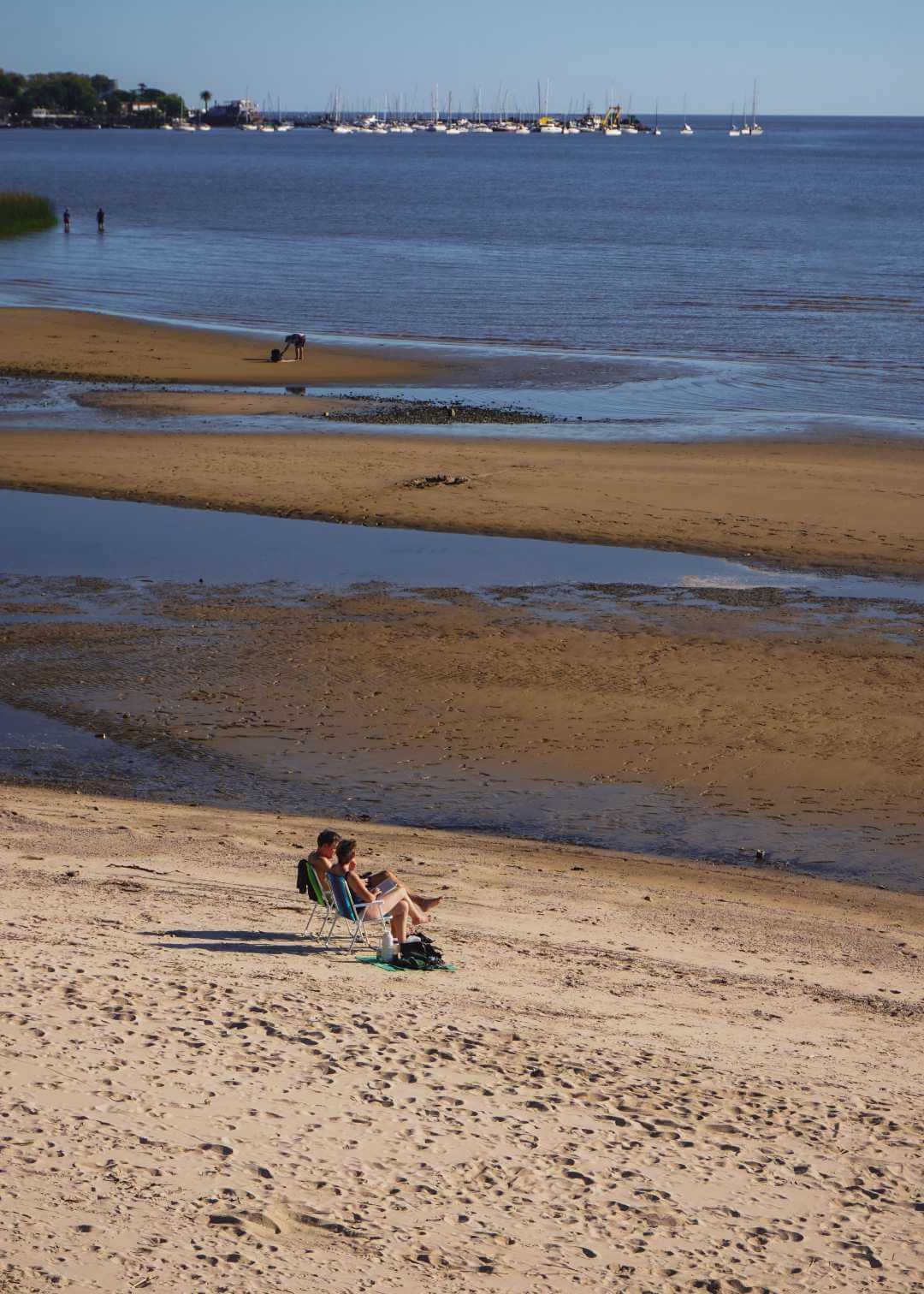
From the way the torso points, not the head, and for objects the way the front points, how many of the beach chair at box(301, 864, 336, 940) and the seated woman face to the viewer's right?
2

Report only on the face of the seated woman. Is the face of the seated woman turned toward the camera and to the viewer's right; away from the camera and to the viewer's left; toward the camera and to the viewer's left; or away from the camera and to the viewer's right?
away from the camera and to the viewer's right

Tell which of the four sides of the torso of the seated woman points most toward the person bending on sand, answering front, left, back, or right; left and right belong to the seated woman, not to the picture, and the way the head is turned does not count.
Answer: left

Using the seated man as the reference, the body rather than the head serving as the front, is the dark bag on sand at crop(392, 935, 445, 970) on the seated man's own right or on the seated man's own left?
on the seated man's own right

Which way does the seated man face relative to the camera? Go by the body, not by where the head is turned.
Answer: to the viewer's right

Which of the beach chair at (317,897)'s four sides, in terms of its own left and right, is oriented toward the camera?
right

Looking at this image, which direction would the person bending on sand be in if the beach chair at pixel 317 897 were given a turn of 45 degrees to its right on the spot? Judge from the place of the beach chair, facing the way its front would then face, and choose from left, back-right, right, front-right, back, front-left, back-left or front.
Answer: back-left

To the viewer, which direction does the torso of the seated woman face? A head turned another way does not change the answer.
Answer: to the viewer's right
